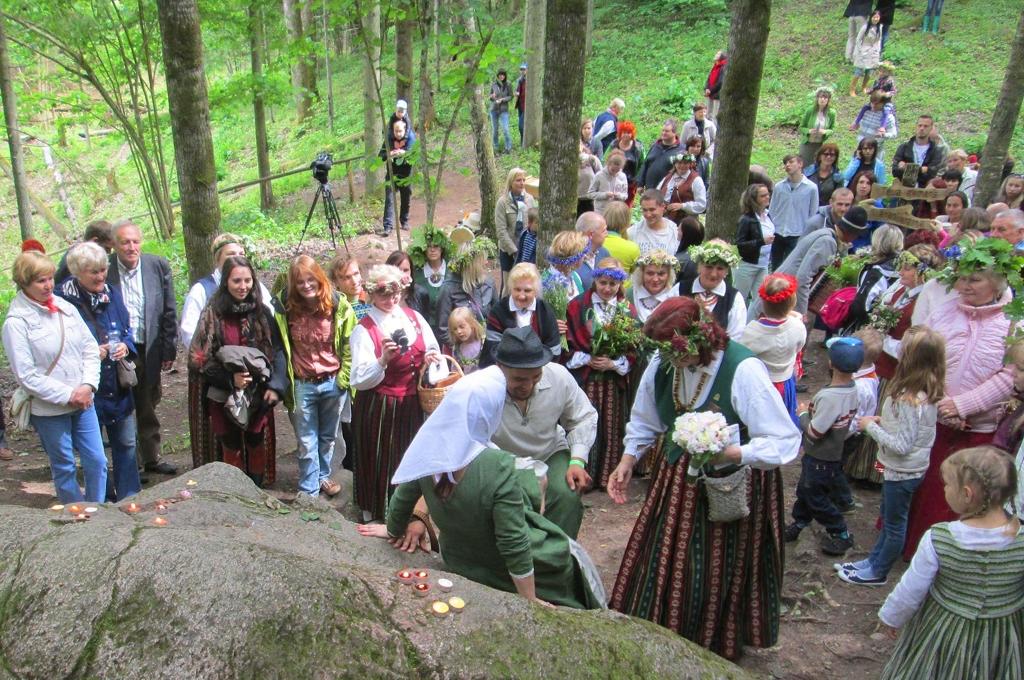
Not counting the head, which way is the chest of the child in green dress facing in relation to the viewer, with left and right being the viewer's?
facing away from the viewer

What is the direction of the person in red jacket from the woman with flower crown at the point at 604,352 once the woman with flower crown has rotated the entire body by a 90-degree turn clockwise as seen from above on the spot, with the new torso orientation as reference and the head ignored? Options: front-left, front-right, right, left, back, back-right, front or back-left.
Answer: right

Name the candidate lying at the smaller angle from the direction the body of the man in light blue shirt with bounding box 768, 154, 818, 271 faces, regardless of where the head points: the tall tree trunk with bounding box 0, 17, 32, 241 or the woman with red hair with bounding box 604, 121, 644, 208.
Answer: the tall tree trunk

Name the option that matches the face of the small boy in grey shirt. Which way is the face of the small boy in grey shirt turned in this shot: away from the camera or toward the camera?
away from the camera

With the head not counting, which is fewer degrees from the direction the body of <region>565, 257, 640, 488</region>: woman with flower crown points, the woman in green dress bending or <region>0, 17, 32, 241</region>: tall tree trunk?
the woman in green dress bending

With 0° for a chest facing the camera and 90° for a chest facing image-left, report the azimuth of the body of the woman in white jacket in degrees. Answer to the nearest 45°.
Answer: approximately 315°

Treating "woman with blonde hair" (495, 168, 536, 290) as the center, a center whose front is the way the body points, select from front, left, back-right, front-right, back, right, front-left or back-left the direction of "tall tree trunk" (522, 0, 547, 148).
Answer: back-left
